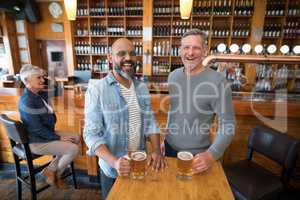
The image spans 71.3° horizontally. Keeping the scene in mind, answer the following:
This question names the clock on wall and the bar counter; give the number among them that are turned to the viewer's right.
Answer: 0

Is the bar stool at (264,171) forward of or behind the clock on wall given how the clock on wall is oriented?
forward

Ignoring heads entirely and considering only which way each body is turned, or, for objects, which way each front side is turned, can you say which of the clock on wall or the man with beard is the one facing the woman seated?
the clock on wall

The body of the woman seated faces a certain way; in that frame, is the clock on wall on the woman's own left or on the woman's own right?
on the woman's own left

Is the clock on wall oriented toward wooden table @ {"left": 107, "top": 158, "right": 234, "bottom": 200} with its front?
yes

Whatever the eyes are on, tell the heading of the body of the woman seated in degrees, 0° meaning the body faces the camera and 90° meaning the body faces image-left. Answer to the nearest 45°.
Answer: approximately 270°

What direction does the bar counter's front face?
toward the camera

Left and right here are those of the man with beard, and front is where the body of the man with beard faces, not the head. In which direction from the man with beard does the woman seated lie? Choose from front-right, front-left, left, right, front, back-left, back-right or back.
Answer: back

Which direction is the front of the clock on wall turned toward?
toward the camera

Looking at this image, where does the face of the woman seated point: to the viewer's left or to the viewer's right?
to the viewer's right

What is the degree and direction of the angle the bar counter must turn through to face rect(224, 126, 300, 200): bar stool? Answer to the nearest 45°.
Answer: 0° — it already faces it
